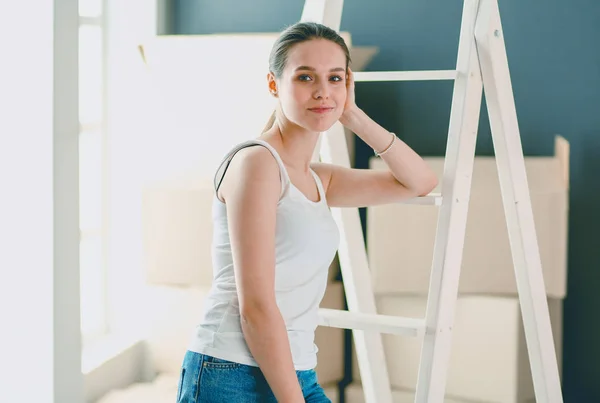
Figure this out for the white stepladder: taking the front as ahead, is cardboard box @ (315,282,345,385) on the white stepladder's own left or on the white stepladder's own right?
on the white stepladder's own right

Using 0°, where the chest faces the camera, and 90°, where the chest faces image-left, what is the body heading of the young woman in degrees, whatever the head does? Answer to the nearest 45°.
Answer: approximately 315°

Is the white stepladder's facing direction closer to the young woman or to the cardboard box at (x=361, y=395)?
the young woman

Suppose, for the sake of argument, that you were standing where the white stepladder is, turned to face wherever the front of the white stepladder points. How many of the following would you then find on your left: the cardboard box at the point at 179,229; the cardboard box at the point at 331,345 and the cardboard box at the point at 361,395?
0

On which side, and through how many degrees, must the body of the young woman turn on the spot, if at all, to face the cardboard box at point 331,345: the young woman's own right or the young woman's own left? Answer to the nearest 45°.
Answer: approximately 135° to the young woman's own left

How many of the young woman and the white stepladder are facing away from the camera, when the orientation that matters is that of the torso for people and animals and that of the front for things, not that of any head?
0

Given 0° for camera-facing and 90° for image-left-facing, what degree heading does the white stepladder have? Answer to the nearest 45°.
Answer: approximately 45°

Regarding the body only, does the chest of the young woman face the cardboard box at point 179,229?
no

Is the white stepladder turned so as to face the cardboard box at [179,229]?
no

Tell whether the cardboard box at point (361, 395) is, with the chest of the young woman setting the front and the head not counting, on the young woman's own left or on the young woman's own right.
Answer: on the young woman's own left
